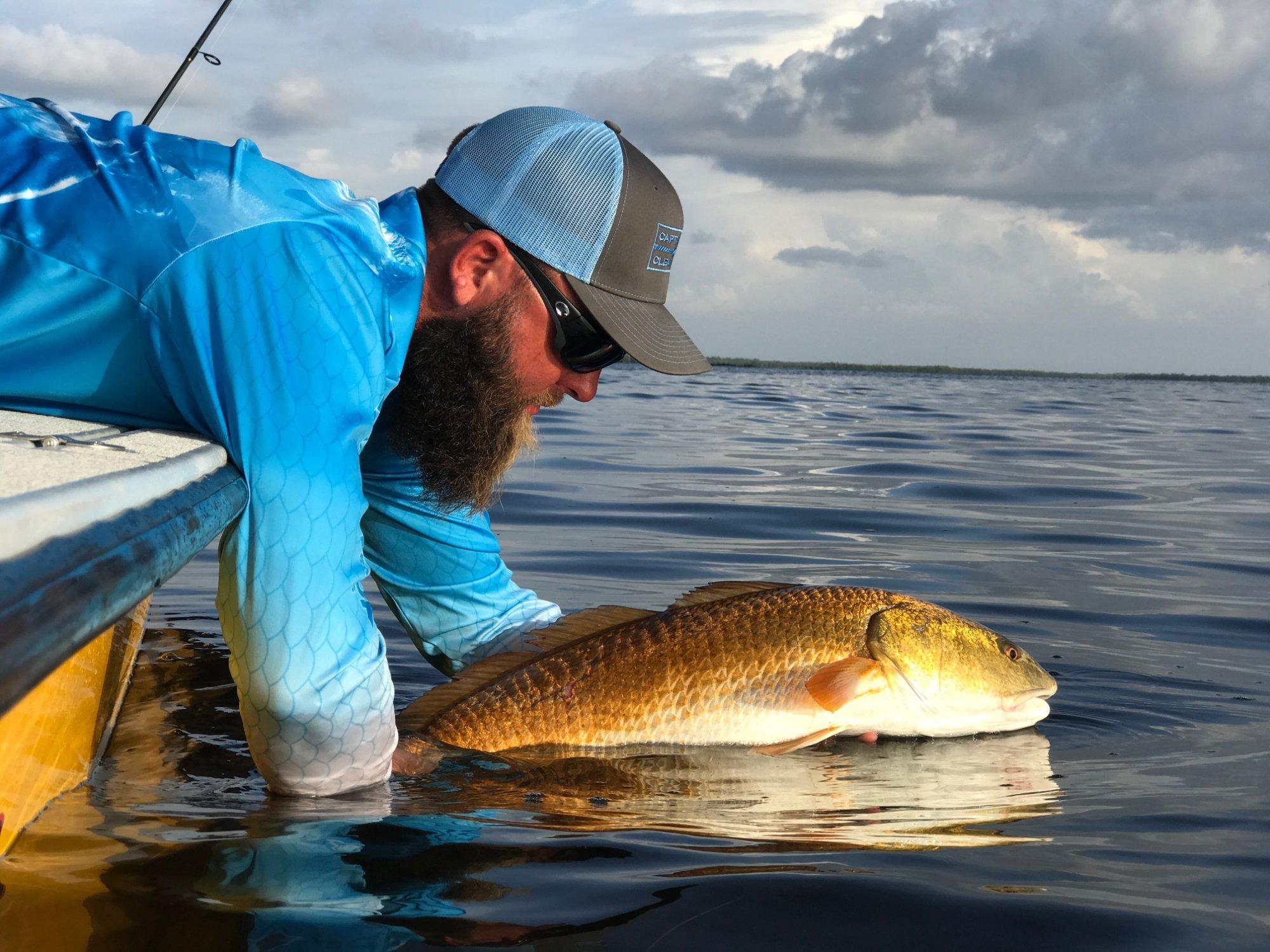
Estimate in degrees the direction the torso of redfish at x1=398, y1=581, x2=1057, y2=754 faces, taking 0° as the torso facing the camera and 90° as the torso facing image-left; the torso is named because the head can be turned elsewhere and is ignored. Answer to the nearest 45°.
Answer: approximately 270°
